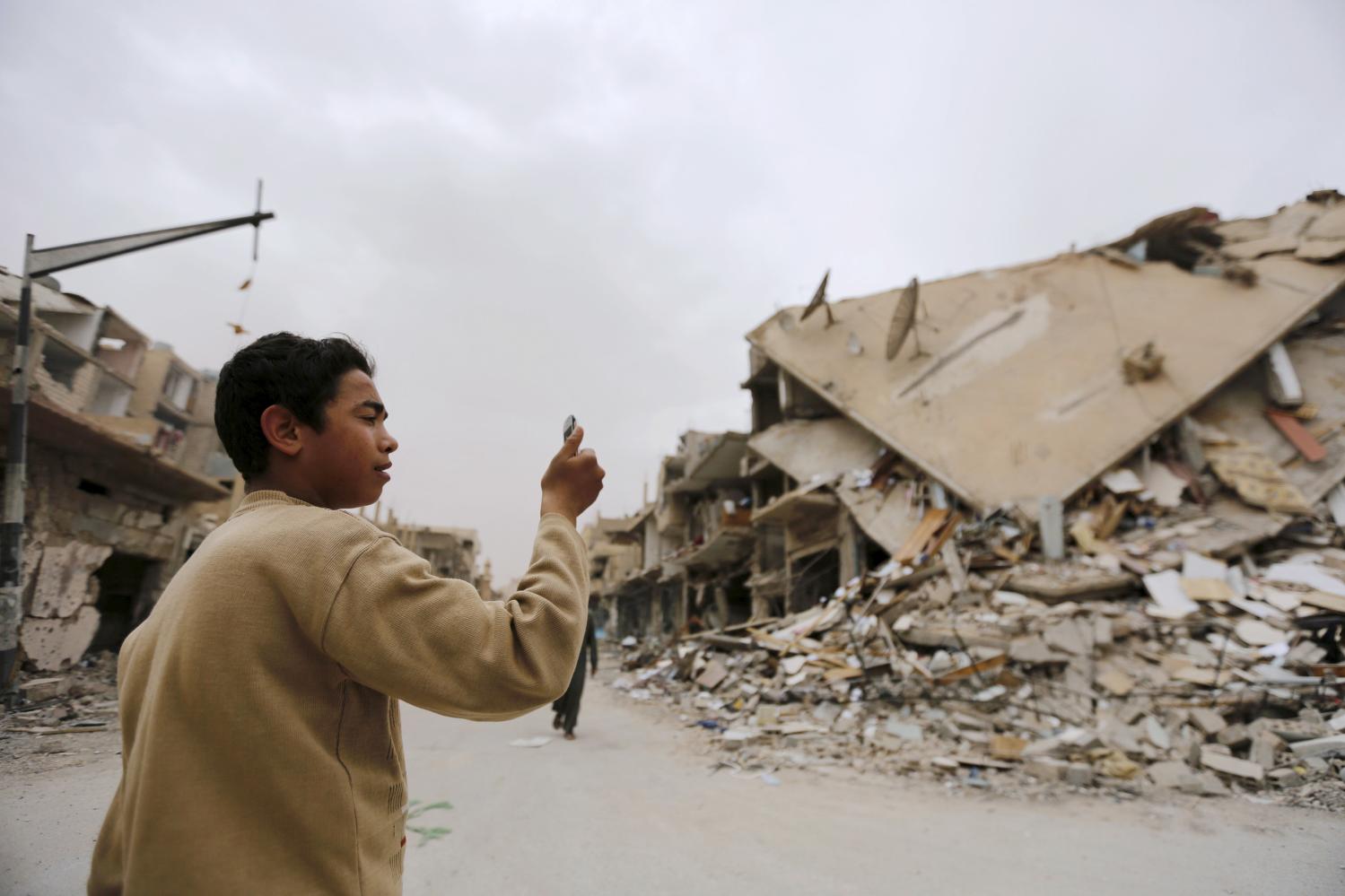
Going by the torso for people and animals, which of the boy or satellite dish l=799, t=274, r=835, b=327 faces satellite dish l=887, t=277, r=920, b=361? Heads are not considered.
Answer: the boy

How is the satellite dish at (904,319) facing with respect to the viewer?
to the viewer's left

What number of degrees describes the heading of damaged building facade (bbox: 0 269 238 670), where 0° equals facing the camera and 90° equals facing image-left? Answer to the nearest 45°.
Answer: approximately 315°

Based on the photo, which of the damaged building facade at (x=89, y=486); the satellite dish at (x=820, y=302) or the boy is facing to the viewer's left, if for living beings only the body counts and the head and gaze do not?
the satellite dish

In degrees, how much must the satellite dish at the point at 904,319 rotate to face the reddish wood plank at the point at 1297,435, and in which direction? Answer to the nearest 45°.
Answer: approximately 180°

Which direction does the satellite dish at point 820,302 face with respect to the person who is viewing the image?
facing to the left of the viewer

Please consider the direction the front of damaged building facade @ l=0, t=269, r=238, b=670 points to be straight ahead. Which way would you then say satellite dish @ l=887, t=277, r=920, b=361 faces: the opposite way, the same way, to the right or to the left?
the opposite way

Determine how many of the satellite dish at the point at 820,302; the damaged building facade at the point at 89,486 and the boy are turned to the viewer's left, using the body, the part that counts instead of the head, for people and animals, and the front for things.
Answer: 1

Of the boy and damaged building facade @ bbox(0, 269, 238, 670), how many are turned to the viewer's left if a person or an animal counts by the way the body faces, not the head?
0

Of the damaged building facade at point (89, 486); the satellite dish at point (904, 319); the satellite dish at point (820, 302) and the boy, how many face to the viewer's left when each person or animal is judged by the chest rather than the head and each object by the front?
2

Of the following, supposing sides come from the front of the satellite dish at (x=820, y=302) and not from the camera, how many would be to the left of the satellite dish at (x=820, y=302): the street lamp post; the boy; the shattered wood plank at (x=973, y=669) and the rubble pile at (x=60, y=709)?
4

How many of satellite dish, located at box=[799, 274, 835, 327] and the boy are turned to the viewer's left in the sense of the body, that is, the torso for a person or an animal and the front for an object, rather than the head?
1

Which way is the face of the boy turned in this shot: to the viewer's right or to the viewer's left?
to the viewer's right
